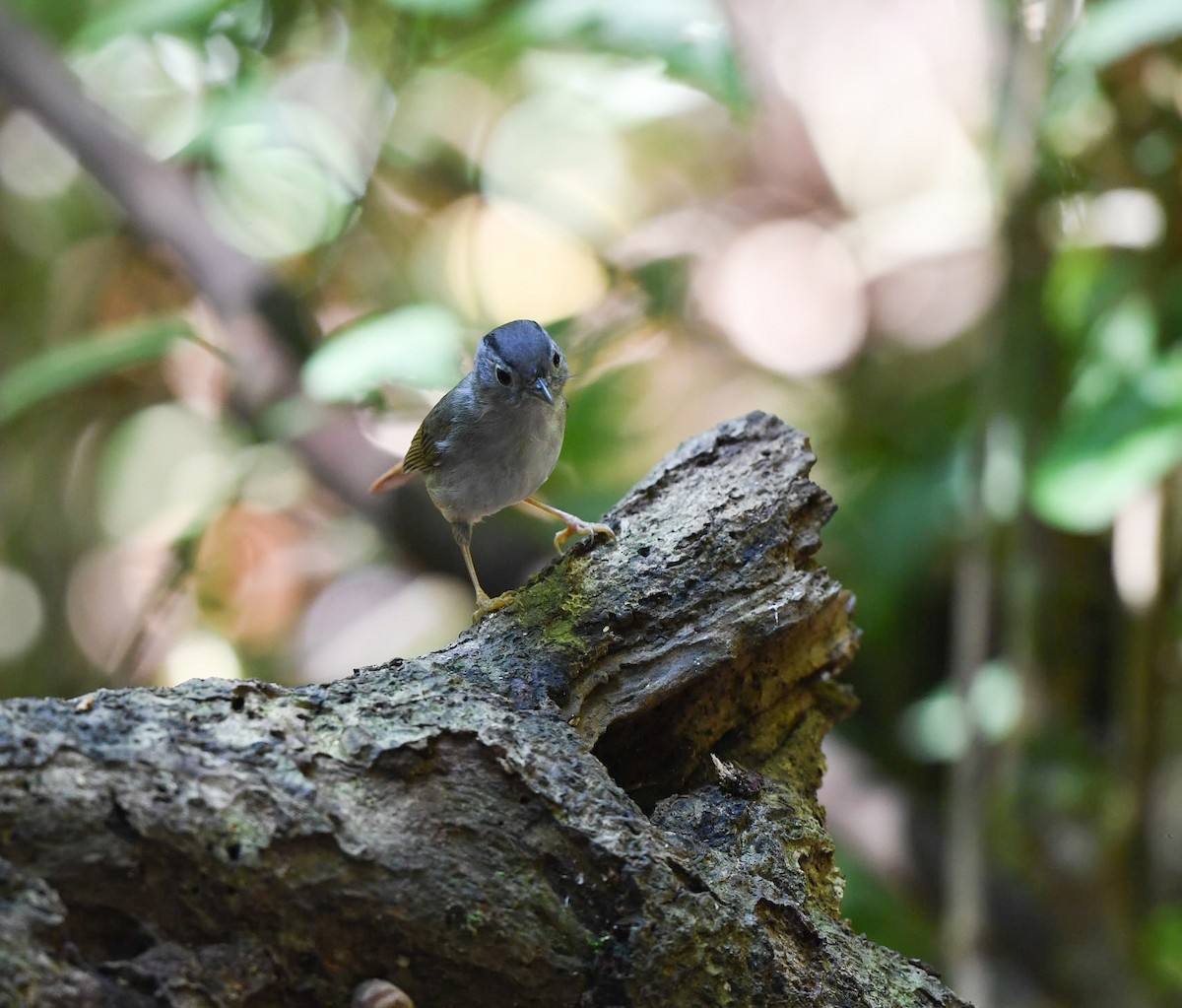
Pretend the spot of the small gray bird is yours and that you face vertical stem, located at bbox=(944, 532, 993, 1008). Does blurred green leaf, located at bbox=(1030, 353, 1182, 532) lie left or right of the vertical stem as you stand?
right

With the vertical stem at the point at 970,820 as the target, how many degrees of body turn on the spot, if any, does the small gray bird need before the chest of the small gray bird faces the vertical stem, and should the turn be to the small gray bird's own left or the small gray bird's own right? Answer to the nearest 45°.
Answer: approximately 90° to the small gray bird's own left

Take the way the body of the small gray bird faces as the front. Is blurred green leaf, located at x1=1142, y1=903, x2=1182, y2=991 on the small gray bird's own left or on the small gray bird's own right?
on the small gray bird's own left

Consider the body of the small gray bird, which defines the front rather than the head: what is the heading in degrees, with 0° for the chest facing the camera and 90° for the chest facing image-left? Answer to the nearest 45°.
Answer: approximately 315°
